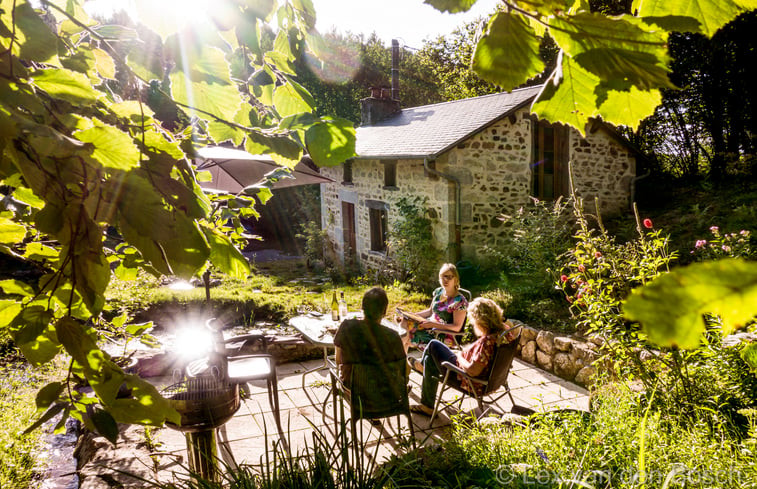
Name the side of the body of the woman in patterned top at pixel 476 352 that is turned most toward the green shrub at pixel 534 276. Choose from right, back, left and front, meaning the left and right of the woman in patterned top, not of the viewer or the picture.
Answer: right

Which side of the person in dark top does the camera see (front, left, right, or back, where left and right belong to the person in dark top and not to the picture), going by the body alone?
back

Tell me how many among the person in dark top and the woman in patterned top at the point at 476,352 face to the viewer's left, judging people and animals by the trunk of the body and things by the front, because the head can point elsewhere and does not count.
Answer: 1

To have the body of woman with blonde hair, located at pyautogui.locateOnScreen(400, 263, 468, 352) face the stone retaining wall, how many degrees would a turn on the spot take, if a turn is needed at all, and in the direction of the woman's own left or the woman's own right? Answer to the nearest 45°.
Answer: approximately 135° to the woman's own left

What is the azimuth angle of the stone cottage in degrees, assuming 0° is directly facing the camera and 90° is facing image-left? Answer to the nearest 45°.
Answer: approximately 45°

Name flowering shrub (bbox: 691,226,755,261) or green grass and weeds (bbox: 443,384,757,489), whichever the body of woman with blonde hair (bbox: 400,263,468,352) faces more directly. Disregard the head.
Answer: the green grass and weeds

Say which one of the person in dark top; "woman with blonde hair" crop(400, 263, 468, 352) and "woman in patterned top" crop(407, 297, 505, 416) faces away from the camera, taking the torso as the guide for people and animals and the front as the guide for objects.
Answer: the person in dark top

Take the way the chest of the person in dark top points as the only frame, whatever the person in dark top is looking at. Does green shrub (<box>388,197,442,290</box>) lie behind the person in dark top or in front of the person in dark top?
in front

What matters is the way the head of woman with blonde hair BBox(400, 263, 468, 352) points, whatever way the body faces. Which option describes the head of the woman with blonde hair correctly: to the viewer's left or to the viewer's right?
to the viewer's left

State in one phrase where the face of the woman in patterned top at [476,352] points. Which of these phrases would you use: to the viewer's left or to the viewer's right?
to the viewer's left

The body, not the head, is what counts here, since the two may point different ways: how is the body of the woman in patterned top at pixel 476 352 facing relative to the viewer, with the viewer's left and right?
facing to the left of the viewer

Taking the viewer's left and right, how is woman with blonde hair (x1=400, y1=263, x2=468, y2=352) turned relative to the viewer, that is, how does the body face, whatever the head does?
facing the viewer and to the left of the viewer

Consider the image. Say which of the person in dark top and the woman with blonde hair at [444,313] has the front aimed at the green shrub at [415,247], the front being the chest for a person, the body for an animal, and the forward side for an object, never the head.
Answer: the person in dark top
